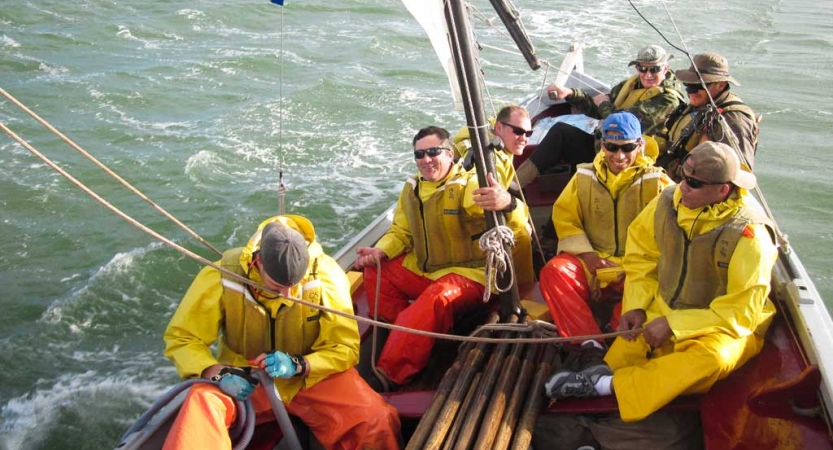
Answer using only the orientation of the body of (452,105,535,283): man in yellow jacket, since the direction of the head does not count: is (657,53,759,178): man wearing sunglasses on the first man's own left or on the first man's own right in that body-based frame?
on the first man's own left

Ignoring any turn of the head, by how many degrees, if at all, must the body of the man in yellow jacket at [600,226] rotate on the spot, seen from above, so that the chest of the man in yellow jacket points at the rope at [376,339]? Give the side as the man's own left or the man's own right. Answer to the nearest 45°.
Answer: approximately 45° to the man's own right

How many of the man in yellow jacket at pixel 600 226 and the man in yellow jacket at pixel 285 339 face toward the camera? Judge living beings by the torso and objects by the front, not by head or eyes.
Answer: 2

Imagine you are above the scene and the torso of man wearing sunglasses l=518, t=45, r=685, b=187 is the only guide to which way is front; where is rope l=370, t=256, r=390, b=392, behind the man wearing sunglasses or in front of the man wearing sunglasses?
in front

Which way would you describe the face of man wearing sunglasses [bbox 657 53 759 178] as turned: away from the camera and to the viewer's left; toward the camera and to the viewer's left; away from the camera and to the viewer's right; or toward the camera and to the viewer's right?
toward the camera and to the viewer's left

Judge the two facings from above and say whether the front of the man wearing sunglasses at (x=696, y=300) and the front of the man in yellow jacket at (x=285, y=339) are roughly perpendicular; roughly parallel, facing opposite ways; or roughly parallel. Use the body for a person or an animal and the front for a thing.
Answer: roughly perpendicular

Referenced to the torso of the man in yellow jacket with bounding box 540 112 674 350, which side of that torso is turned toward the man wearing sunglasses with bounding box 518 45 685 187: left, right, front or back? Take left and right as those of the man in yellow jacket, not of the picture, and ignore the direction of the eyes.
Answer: back

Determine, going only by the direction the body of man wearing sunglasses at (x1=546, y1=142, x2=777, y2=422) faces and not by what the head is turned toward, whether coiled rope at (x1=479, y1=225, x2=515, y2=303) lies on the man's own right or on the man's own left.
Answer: on the man's own right

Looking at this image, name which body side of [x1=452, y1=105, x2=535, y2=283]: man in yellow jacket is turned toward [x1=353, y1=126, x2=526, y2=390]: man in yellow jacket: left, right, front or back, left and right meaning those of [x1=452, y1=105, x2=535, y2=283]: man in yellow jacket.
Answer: right

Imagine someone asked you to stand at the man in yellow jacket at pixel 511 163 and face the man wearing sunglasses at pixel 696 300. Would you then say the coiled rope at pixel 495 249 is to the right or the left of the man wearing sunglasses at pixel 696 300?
right

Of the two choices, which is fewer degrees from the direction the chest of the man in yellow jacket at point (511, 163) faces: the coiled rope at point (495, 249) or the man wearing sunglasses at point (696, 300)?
the man wearing sunglasses
